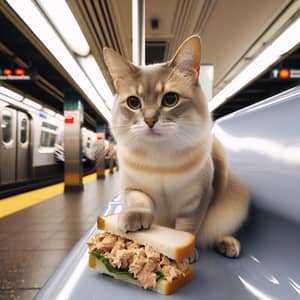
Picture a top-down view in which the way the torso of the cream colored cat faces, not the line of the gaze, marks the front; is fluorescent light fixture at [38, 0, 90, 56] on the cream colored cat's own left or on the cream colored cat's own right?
on the cream colored cat's own right

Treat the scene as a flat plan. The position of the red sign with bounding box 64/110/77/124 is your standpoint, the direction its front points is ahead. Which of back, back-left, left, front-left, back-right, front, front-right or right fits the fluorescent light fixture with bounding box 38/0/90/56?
front

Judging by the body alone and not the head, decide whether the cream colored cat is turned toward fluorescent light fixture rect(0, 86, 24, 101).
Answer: no

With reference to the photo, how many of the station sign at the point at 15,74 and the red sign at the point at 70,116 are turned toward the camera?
2

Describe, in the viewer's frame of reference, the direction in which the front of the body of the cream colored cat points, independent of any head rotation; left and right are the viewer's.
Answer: facing the viewer and to the left of the viewer

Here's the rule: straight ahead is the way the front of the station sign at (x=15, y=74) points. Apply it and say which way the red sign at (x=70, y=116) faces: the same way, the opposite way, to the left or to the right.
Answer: the same way

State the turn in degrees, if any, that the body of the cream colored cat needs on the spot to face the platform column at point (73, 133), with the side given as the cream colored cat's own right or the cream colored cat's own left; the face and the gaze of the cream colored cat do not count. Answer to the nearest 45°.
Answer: approximately 90° to the cream colored cat's own right

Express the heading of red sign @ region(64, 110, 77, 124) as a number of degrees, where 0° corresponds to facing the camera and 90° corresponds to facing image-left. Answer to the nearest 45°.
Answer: approximately 0°

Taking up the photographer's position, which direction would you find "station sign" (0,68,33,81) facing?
facing the viewer

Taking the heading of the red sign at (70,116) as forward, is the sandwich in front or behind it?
in front
